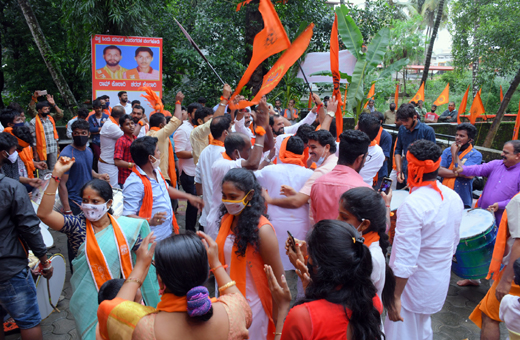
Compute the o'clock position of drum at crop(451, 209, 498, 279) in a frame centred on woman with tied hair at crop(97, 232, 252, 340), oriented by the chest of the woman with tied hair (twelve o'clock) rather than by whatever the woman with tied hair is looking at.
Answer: The drum is roughly at 2 o'clock from the woman with tied hair.

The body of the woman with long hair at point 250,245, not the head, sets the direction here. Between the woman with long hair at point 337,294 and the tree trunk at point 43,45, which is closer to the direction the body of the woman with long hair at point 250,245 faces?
the woman with long hair

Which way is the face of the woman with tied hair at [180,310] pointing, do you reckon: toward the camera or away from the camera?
away from the camera

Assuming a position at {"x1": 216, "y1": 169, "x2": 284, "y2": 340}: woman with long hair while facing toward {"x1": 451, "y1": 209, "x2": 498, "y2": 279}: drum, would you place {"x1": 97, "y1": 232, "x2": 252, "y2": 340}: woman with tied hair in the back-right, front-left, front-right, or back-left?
back-right

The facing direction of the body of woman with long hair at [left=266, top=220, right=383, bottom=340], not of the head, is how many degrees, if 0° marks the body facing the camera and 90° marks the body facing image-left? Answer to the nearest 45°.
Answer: approximately 135°

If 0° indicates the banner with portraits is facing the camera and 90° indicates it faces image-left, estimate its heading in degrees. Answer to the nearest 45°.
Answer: approximately 0°

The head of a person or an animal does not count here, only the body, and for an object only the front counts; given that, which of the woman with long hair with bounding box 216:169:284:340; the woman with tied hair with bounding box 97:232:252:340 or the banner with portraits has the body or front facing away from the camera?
the woman with tied hair with bounding box 97:232:252:340

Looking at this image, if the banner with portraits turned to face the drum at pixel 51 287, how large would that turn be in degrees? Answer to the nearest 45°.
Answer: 0° — it already faces it

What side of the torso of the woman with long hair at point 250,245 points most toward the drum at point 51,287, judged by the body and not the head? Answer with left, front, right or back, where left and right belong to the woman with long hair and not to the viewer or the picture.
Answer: right

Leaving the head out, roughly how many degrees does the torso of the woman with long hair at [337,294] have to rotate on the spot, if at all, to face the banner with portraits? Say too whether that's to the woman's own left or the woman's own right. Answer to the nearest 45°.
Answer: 0° — they already face it

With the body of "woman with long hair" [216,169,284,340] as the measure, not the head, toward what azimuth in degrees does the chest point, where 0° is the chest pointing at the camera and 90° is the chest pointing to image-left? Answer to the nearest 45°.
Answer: approximately 45°

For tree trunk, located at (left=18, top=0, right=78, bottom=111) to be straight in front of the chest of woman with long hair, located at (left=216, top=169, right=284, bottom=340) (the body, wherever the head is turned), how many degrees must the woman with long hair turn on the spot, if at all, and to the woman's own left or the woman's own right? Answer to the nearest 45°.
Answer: approximately 90° to the woman's own right

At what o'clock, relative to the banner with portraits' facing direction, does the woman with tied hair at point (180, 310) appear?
The woman with tied hair is roughly at 12 o'clock from the banner with portraits.

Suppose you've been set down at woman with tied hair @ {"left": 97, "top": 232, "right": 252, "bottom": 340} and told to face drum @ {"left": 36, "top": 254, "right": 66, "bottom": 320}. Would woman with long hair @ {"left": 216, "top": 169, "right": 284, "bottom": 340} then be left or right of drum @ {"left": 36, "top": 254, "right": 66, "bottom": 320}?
right
